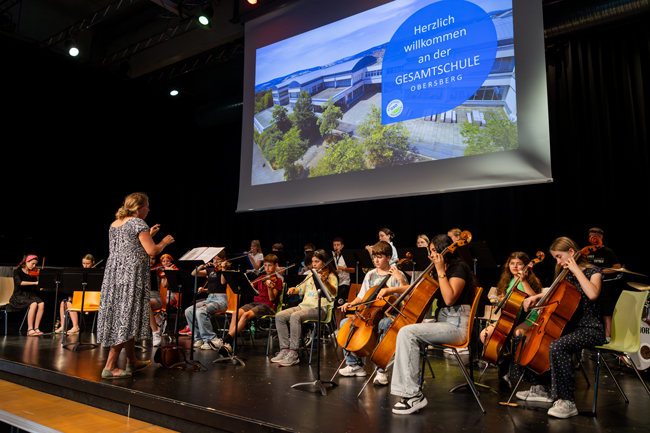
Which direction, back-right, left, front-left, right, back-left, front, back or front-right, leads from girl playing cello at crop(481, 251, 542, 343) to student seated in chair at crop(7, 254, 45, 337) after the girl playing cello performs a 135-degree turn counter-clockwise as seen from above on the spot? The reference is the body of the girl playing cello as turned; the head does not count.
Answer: back

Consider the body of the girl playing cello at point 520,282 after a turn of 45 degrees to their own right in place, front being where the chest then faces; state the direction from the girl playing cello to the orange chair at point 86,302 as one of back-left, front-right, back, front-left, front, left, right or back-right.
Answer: front

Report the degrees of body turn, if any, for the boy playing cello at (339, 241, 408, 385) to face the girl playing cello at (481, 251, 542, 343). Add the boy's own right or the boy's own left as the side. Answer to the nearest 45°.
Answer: approximately 135° to the boy's own left

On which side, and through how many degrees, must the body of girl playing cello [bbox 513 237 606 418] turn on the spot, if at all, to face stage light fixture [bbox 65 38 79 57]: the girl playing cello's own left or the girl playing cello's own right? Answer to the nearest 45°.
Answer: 0° — they already face it

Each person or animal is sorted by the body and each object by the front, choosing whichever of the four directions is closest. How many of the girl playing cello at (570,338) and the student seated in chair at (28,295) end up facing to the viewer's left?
1

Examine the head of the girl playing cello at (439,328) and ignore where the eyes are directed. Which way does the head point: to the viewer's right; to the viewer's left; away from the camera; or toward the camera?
to the viewer's left

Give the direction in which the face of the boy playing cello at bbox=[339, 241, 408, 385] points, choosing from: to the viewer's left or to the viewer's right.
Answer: to the viewer's left

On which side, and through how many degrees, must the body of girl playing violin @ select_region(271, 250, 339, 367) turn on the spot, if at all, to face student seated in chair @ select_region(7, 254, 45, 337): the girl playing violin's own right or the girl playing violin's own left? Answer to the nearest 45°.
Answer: approximately 90° to the girl playing violin's own right

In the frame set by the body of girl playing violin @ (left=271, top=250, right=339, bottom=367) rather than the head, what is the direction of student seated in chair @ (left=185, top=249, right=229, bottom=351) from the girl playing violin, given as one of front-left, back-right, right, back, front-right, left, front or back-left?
right

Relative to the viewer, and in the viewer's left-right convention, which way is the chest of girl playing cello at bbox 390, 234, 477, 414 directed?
facing to the left of the viewer

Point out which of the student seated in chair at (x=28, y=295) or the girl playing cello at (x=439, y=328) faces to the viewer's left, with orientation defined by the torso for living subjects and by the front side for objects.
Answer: the girl playing cello

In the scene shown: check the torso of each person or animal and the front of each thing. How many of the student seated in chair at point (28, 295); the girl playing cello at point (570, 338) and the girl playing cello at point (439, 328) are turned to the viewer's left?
2

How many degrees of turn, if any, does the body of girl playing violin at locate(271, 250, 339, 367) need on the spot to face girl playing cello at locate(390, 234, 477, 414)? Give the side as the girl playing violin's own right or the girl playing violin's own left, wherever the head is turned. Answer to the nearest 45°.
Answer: approximately 90° to the girl playing violin's own left

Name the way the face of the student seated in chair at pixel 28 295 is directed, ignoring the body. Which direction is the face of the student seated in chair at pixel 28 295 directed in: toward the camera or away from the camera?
toward the camera

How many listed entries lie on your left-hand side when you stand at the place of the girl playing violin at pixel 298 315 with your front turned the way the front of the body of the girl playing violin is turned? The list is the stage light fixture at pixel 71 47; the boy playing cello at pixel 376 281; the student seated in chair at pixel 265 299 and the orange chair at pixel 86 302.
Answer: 1

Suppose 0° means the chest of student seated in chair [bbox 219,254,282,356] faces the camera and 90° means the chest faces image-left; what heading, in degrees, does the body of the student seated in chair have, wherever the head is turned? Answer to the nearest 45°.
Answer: approximately 45°

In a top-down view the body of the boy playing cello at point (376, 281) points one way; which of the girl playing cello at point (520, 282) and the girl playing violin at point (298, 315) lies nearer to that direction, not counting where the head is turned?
the girl playing violin
